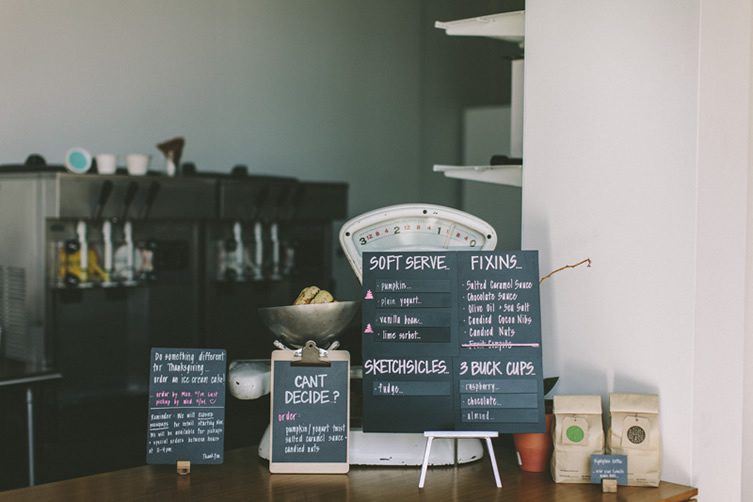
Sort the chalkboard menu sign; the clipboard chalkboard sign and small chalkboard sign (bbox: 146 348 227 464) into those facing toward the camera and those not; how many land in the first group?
3

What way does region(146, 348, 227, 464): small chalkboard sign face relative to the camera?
toward the camera

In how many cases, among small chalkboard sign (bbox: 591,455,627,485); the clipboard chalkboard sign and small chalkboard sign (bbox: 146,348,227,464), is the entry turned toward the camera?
3

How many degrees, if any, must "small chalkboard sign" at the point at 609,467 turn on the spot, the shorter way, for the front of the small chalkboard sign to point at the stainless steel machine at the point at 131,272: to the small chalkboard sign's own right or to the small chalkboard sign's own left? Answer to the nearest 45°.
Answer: approximately 135° to the small chalkboard sign's own right

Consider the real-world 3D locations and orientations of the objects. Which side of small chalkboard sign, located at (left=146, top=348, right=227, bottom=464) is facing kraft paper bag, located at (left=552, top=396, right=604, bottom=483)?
left

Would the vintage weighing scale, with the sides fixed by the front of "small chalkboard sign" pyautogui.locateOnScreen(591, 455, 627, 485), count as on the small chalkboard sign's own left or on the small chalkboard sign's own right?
on the small chalkboard sign's own right

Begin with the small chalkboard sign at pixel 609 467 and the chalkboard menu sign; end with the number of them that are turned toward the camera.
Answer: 2

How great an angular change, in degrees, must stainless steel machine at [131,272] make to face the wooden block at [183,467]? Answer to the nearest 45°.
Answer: approximately 45° to its right

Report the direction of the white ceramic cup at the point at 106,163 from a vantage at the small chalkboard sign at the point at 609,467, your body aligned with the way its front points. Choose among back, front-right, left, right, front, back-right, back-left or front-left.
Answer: back-right

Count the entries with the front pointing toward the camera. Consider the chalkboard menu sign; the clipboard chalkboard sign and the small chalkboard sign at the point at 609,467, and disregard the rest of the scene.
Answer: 3

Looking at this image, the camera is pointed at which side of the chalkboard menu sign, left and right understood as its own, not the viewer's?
front

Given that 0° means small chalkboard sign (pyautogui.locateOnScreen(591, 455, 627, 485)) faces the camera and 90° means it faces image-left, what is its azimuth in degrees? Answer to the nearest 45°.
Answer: approximately 0°

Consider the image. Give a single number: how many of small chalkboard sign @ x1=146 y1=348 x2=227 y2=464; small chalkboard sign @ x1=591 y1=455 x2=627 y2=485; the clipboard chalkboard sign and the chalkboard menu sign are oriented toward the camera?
4
